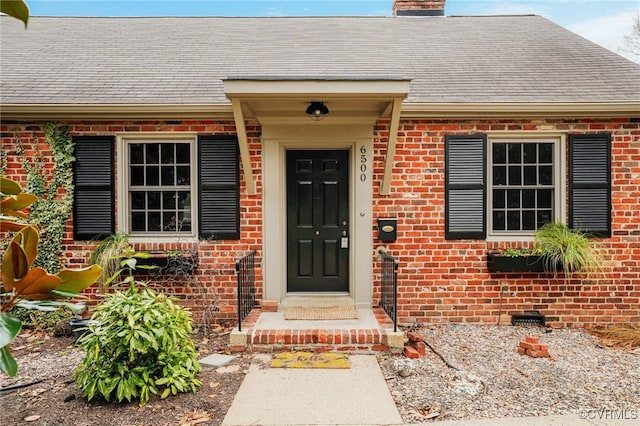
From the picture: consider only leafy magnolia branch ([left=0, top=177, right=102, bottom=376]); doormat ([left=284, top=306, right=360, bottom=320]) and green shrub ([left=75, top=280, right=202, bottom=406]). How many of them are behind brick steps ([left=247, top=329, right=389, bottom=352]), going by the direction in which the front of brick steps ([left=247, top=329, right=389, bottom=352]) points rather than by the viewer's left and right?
1

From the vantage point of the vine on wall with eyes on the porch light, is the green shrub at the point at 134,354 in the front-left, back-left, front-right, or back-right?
front-right

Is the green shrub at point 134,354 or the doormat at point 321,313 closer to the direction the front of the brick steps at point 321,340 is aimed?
the green shrub

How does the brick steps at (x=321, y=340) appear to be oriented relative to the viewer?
toward the camera

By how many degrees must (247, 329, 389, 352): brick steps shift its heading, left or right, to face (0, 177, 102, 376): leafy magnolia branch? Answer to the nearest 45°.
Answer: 0° — it already faces it

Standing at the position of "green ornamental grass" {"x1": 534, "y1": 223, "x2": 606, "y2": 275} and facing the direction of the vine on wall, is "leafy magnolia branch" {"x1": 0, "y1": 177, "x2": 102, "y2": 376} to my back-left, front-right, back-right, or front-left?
front-left

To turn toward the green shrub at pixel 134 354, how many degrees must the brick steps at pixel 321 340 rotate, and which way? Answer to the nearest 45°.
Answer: approximately 45° to its right

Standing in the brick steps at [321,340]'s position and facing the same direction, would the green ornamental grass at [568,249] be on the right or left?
on its left

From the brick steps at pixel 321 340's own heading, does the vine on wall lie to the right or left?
on its right

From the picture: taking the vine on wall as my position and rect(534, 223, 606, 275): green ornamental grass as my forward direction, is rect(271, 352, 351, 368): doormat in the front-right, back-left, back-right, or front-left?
front-right

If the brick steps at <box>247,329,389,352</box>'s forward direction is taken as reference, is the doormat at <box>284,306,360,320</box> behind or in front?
behind

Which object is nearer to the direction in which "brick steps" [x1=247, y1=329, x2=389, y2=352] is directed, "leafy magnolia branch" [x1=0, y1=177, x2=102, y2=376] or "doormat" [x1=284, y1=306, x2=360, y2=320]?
the leafy magnolia branch
